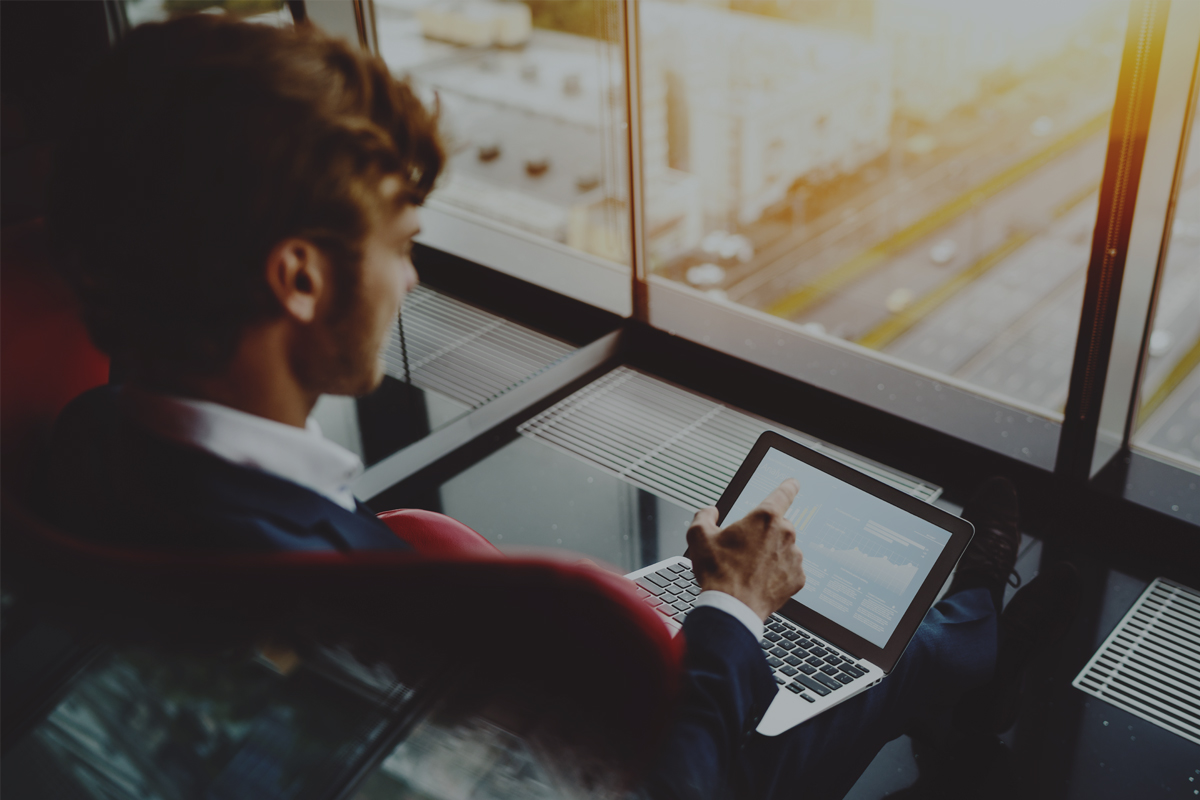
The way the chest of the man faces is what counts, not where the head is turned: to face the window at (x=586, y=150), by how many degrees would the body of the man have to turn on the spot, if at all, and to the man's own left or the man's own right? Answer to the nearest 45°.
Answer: approximately 45° to the man's own left

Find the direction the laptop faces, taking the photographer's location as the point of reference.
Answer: facing the viewer and to the left of the viewer

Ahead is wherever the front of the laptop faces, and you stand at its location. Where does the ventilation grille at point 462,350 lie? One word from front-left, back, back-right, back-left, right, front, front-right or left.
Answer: right

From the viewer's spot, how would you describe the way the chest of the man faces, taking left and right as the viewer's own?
facing away from the viewer and to the right of the viewer

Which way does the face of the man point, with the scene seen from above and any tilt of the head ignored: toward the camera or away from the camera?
away from the camera

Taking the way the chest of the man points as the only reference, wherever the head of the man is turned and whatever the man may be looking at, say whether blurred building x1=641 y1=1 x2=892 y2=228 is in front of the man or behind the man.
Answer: in front

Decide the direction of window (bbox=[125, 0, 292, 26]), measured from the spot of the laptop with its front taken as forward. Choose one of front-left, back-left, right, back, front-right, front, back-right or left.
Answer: right

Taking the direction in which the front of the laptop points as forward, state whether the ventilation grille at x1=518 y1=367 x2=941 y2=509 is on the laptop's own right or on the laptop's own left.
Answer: on the laptop's own right

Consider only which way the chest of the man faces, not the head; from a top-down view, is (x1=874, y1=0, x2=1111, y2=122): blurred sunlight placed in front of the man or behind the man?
in front
